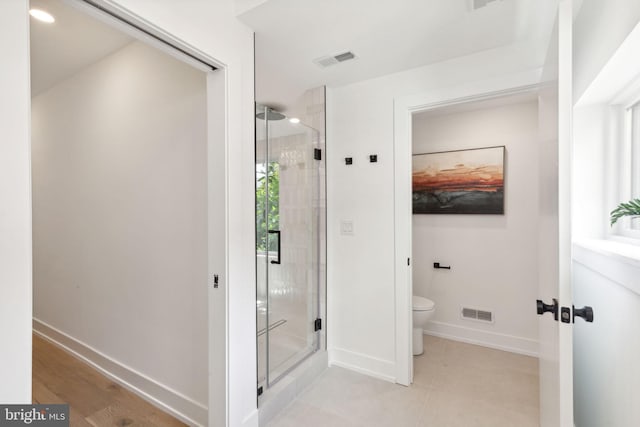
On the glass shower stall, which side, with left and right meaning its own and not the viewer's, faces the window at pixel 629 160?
front

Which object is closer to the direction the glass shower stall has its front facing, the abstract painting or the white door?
the white door

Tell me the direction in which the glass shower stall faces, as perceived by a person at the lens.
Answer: facing the viewer and to the right of the viewer

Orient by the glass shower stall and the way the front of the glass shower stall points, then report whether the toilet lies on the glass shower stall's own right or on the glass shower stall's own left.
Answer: on the glass shower stall's own left

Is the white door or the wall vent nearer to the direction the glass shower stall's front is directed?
the white door

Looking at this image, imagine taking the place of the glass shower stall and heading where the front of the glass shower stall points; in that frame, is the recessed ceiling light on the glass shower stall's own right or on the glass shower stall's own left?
on the glass shower stall's own right

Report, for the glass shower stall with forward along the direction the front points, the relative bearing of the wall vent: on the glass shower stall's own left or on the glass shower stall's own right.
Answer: on the glass shower stall's own left

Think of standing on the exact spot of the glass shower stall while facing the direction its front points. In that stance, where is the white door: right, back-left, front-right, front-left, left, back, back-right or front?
front

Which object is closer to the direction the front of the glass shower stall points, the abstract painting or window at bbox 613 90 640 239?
the window

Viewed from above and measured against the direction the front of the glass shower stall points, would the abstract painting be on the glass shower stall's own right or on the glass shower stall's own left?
on the glass shower stall's own left
